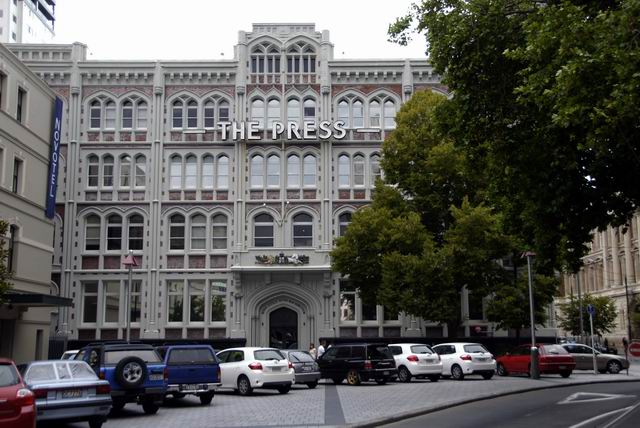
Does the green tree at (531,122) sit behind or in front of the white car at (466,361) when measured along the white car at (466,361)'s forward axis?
behind

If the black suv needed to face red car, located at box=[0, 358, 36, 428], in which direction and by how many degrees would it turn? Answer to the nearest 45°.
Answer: approximately 135° to its left

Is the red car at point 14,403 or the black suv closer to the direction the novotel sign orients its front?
the black suv

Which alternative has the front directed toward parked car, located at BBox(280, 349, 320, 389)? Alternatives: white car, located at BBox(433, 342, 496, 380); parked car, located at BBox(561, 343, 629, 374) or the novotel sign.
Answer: the novotel sign

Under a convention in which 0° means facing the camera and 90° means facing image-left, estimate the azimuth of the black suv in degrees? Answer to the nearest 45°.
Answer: approximately 135°

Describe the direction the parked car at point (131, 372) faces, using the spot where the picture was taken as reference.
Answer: facing away from the viewer and to the left of the viewer

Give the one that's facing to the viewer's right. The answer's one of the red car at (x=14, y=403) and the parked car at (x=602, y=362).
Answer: the parked car

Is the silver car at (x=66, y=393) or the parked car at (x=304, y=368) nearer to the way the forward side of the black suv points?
the parked car

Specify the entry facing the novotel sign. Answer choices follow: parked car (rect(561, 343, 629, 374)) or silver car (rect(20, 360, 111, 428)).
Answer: the silver car

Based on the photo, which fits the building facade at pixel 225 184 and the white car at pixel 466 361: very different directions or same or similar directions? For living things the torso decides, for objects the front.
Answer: very different directions

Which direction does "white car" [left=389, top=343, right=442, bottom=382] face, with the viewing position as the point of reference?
facing away from the viewer and to the left of the viewer

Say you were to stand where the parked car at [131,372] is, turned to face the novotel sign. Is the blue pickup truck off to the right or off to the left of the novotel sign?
right

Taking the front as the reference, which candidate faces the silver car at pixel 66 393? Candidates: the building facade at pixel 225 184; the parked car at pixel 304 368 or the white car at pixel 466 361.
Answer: the building facade

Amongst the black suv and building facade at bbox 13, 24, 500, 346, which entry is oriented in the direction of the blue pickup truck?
the building facade

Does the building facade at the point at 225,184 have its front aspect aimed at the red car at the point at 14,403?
yes

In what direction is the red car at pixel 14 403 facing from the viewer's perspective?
away from the camera

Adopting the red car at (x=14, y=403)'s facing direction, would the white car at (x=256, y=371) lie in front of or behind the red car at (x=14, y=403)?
in front

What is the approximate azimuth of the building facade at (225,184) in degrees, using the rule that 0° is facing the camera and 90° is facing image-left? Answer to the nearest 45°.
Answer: approximately 0°
